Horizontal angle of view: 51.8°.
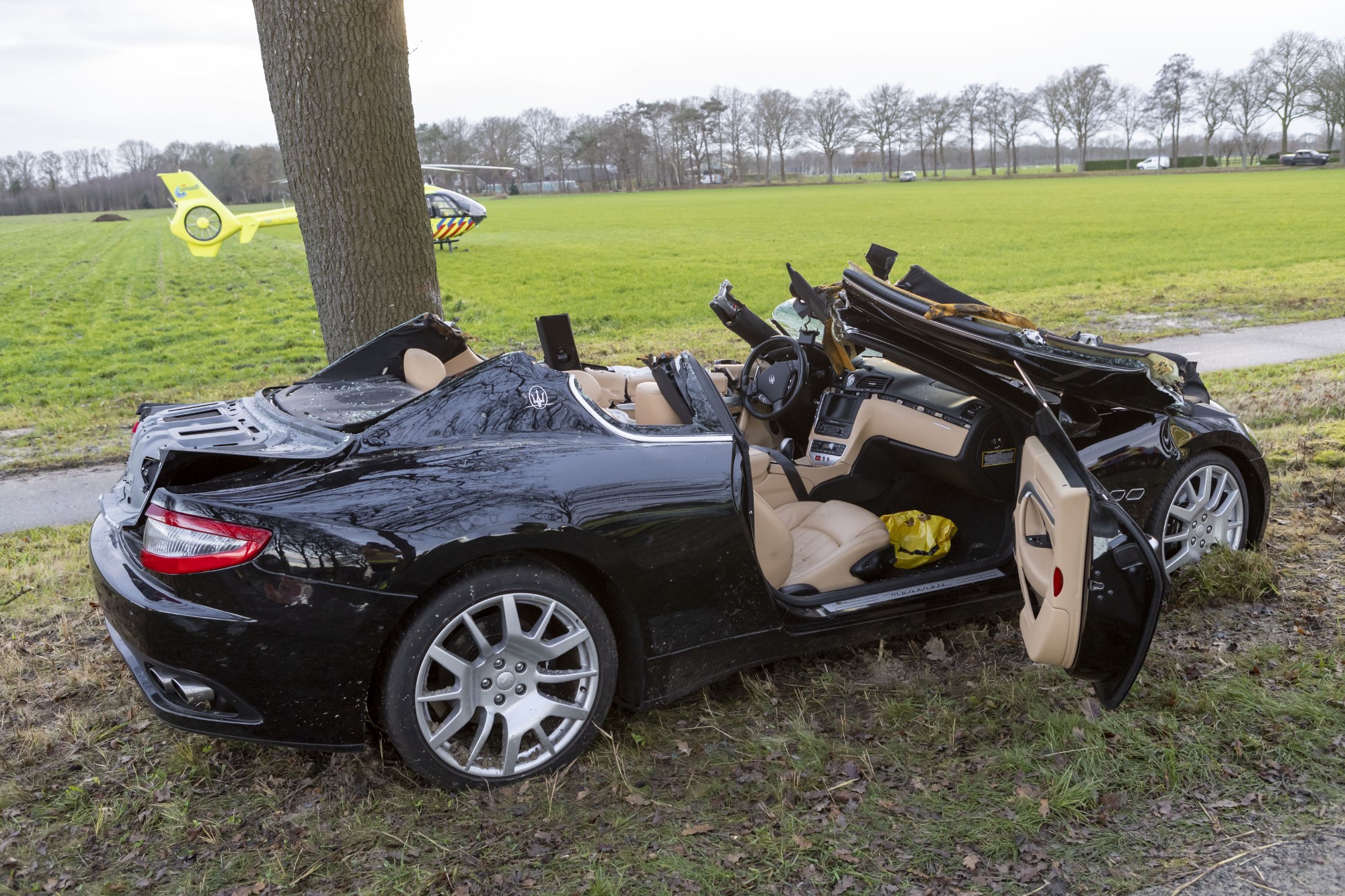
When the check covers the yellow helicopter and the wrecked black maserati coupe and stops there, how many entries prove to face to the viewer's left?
0

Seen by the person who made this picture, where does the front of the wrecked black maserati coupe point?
facing away from the viewer and to the right of the viewer

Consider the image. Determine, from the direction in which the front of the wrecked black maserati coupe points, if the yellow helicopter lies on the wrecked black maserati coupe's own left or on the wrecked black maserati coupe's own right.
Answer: on the wrecked black maserati coupe's own left

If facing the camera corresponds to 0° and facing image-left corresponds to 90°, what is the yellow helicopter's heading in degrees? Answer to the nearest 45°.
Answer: approximately 270°

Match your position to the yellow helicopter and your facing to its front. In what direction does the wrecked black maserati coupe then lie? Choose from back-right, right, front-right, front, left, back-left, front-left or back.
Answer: right
